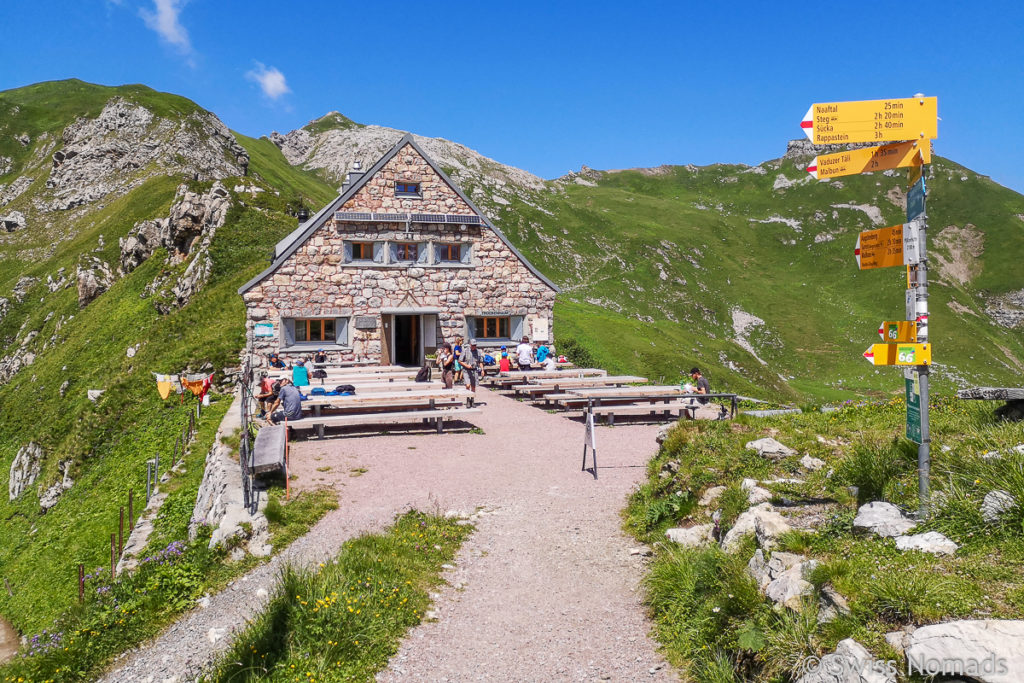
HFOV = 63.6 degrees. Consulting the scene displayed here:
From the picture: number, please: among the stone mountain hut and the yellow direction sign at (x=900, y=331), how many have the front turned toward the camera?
2

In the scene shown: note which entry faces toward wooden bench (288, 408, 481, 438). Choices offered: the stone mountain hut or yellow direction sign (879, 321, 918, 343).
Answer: the stone mountain hut

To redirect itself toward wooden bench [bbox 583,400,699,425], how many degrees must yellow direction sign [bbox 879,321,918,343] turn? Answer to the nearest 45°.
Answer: approximately 135° to its right
